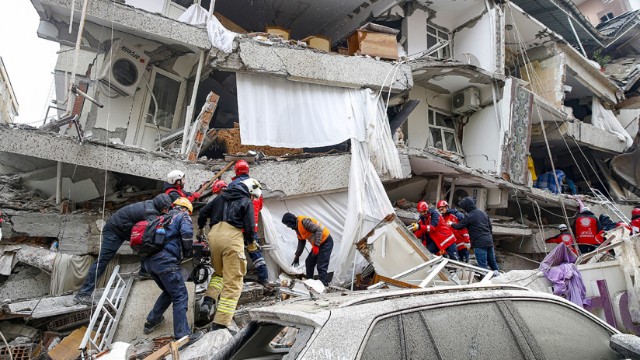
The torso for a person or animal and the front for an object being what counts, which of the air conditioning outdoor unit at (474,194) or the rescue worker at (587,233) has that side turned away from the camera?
the rescue worker

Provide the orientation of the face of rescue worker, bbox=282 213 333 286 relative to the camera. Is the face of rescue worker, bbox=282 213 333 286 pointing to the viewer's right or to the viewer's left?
to the viewer's left

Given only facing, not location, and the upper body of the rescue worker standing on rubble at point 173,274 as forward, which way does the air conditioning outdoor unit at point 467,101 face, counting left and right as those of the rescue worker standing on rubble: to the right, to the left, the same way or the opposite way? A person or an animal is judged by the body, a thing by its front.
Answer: the opposite way

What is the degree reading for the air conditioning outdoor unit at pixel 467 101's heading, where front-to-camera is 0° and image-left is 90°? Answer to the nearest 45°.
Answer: approximately 45°
